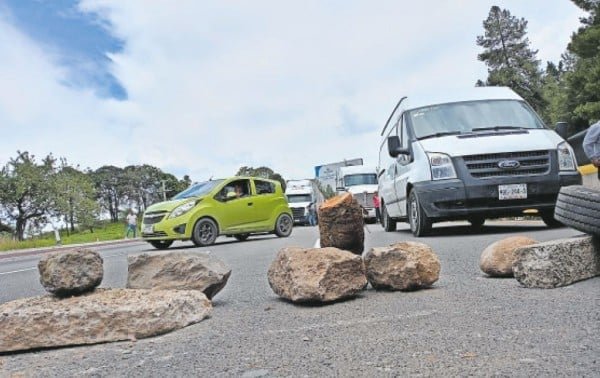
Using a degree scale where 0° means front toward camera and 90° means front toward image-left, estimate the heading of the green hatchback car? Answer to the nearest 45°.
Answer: approximately 45°

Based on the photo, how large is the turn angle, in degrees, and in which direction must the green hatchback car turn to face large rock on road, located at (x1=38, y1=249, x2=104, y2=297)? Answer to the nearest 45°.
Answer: approximately 45° to its left

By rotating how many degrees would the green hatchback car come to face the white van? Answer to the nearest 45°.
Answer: approximately 90° to its left

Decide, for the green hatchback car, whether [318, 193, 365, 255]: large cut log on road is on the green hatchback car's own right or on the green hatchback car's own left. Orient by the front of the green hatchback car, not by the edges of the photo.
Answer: on the green hatchback car's own left

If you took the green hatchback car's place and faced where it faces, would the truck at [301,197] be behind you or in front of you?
behind

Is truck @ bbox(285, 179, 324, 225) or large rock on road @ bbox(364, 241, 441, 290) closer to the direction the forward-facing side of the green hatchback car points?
the large rock on road

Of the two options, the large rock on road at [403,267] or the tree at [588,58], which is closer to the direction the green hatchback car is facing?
the large rock on road

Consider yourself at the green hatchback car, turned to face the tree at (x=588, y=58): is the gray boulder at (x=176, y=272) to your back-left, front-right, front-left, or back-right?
back-right

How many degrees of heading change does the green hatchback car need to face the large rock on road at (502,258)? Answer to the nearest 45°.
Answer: approximately 45° to its left

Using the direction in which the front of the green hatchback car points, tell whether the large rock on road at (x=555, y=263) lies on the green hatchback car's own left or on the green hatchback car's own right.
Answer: on the green hatchback car's own left
